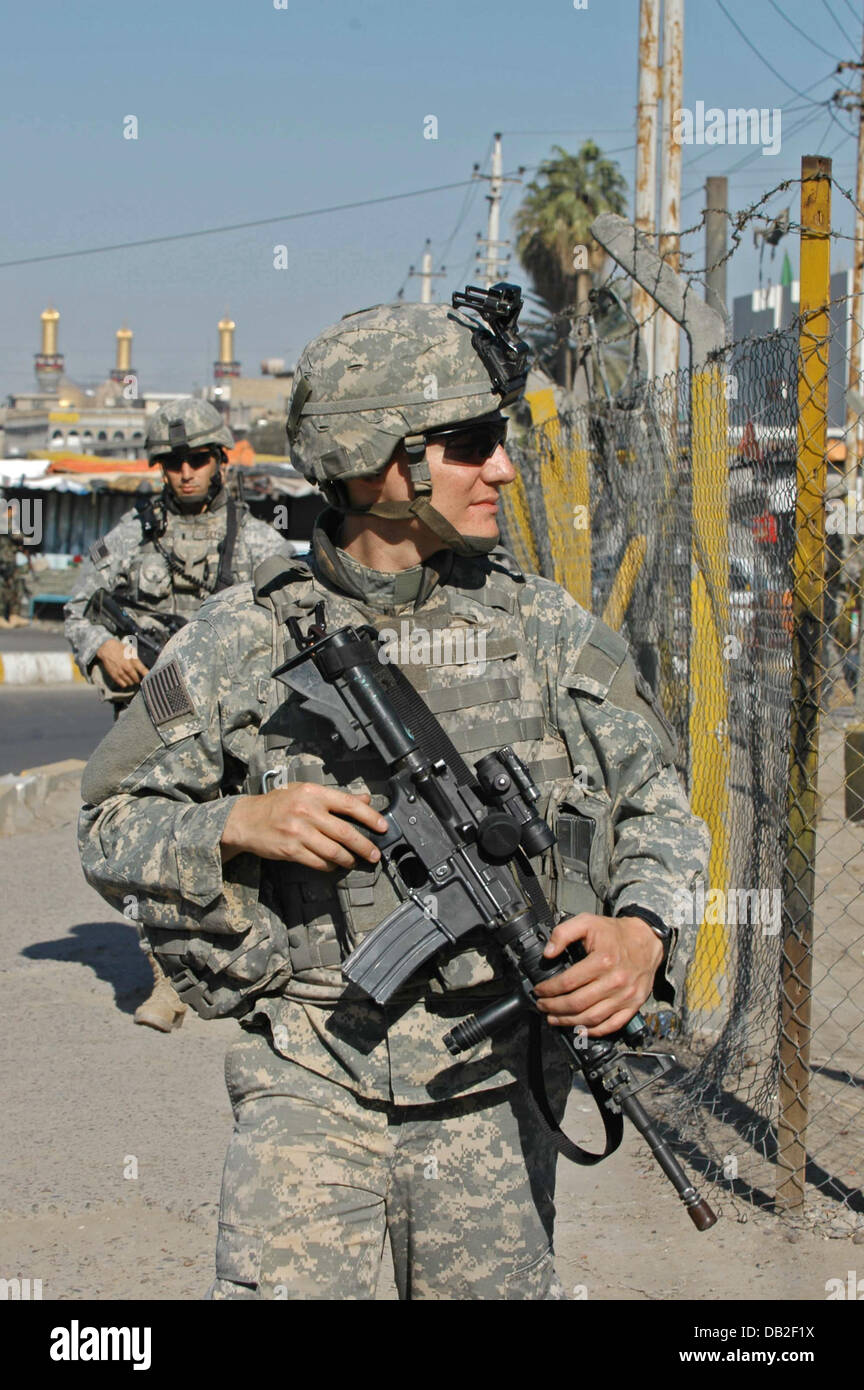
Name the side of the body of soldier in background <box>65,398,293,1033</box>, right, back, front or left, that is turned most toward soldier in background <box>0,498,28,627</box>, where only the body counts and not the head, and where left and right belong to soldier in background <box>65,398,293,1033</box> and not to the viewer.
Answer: back

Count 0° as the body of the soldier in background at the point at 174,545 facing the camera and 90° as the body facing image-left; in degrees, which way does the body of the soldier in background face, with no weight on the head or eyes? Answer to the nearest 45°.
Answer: approximately 0°

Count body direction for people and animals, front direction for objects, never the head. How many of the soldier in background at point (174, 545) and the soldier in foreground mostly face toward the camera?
2

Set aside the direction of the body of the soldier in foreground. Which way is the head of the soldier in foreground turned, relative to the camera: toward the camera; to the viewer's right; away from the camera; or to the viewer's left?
to the viewer's right

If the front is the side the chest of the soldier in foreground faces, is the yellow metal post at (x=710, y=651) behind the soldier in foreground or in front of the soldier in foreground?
behind

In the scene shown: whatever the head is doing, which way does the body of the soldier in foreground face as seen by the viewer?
toward the camera

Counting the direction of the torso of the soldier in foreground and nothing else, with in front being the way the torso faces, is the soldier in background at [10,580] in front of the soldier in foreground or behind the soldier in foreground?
behind

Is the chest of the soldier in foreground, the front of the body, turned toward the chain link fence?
no

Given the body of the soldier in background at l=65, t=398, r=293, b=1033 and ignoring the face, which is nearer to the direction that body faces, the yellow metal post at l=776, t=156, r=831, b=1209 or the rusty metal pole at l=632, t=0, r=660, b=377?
the yellow metal post

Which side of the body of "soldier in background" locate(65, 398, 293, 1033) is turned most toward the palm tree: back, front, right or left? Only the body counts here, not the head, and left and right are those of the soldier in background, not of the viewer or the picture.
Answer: back

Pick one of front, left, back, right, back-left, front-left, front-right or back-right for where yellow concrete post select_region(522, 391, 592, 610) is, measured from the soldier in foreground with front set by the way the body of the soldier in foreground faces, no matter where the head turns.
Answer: back

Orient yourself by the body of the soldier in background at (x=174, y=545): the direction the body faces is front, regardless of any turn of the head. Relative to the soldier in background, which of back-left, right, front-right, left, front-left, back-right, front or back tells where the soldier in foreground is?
front

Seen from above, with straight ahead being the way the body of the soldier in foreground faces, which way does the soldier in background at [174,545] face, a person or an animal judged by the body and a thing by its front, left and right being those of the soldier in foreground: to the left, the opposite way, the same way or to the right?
the same way

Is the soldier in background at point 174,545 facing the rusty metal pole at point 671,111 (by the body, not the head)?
no

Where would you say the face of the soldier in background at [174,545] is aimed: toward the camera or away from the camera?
toward the camera
